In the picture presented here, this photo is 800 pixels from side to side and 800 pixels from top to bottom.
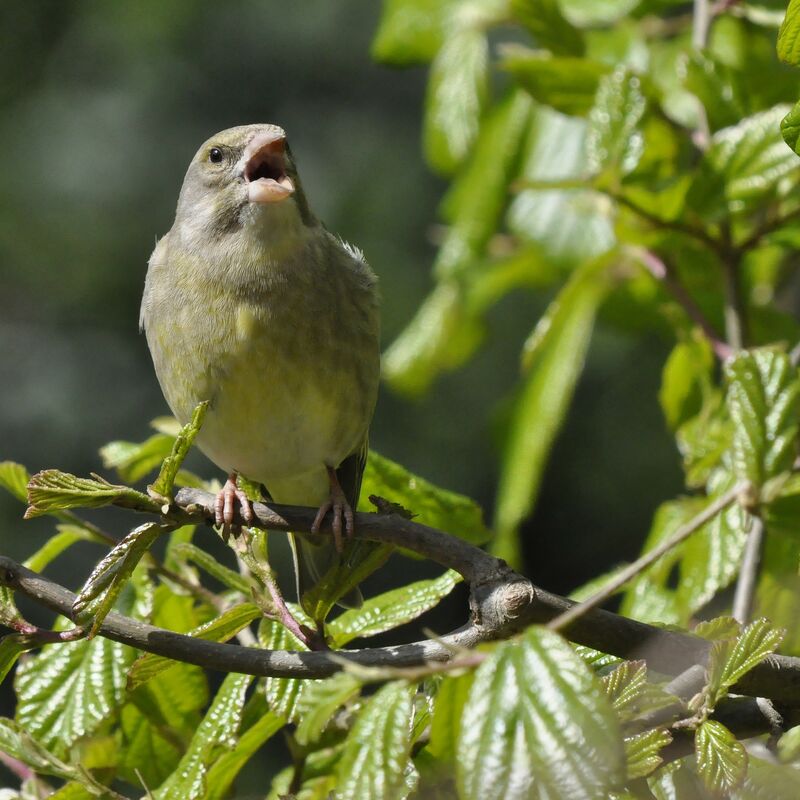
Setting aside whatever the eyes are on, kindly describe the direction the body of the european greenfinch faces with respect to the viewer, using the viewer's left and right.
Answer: facing the viewer

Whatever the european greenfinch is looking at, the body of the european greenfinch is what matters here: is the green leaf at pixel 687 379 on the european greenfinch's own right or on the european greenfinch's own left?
on the european greenfinch's own left

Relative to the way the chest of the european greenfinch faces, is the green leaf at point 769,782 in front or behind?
in front

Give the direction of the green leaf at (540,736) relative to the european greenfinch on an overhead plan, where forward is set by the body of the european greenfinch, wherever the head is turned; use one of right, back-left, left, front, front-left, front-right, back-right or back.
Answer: front
